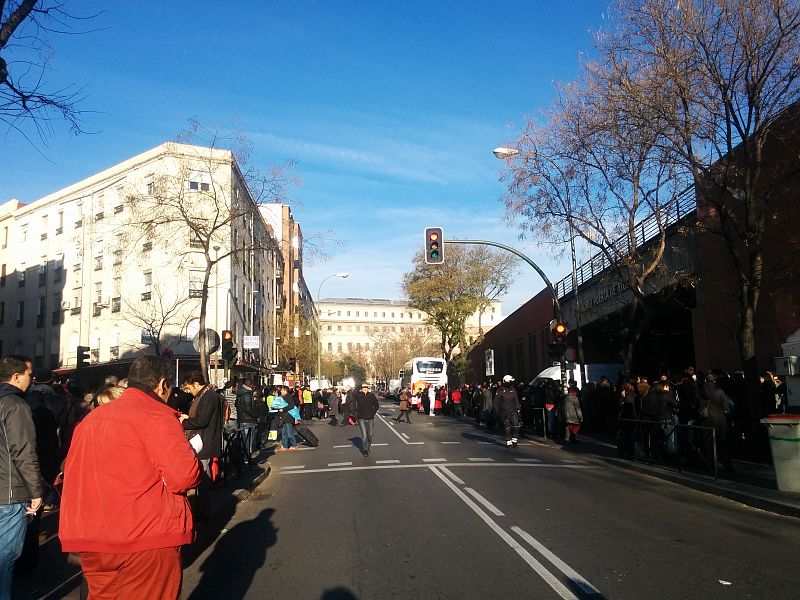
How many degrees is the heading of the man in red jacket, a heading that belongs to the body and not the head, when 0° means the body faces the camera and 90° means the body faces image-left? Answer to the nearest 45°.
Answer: approximately 225°

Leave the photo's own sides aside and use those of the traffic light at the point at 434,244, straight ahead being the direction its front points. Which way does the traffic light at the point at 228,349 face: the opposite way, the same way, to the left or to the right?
the same way

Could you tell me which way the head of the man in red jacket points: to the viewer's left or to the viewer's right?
to the viewer's right

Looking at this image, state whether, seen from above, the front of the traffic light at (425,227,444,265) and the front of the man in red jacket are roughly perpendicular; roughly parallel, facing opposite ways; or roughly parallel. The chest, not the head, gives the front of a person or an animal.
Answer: roughly parallel, facing opposite ways

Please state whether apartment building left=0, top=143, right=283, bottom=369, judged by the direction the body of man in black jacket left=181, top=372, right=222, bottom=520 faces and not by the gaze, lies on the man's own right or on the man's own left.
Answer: on the man's own right

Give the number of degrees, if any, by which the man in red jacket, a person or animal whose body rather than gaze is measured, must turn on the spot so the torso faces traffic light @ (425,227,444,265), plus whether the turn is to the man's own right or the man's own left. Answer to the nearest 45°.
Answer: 0° — they already face it

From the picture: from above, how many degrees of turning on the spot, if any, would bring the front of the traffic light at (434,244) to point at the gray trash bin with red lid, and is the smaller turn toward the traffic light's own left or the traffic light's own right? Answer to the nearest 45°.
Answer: approximately 45° to the traffic light's own left

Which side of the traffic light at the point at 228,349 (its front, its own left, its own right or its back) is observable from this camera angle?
front

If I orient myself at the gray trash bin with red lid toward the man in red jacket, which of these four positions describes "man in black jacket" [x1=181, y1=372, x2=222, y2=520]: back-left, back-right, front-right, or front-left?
front-right

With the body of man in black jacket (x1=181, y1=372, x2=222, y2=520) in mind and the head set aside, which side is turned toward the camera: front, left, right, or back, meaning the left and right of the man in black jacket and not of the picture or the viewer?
left

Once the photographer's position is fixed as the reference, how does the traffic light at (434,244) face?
facing the viewer
